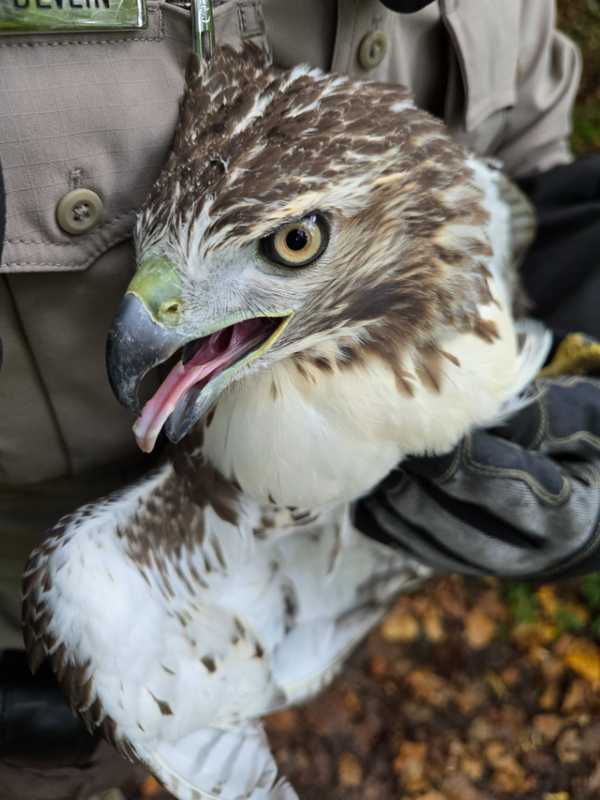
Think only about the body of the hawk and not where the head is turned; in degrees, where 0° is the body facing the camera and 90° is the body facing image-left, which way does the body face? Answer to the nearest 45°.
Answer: approximately 45°
